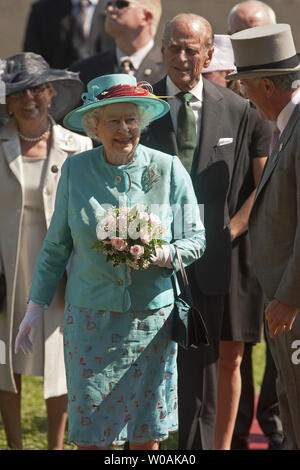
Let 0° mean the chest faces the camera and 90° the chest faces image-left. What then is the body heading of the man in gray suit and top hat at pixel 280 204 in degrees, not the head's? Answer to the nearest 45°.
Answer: approximately 90°

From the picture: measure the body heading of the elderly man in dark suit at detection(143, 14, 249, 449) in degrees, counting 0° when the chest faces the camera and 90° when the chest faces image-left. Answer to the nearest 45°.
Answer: approximately 0°

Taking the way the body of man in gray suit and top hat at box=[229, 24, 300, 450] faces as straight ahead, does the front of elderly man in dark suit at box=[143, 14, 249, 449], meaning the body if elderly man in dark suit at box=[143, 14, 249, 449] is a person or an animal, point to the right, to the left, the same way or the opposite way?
to the left

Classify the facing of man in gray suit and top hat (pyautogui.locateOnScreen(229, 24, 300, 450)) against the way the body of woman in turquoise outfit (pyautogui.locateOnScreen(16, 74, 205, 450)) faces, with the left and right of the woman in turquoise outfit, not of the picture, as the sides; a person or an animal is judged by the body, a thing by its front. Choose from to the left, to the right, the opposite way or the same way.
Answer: to the right

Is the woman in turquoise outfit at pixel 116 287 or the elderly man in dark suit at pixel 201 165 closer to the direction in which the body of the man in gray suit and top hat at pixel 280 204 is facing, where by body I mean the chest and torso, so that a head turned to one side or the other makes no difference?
the woman in turquoise outfit

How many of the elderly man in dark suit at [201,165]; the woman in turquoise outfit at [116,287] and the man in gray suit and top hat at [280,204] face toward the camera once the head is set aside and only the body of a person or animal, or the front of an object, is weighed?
2

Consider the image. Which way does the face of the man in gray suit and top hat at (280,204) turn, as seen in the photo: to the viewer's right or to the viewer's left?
to the viewer's left

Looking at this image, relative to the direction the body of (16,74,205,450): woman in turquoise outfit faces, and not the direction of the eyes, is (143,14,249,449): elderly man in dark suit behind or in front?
behind

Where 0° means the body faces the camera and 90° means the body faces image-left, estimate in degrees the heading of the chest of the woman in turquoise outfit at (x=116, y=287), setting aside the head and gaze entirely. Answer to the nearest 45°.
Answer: approximately 0°

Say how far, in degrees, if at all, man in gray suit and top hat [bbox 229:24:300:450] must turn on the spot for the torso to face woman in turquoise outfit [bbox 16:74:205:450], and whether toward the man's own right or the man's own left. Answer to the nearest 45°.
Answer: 0° — they already face them
